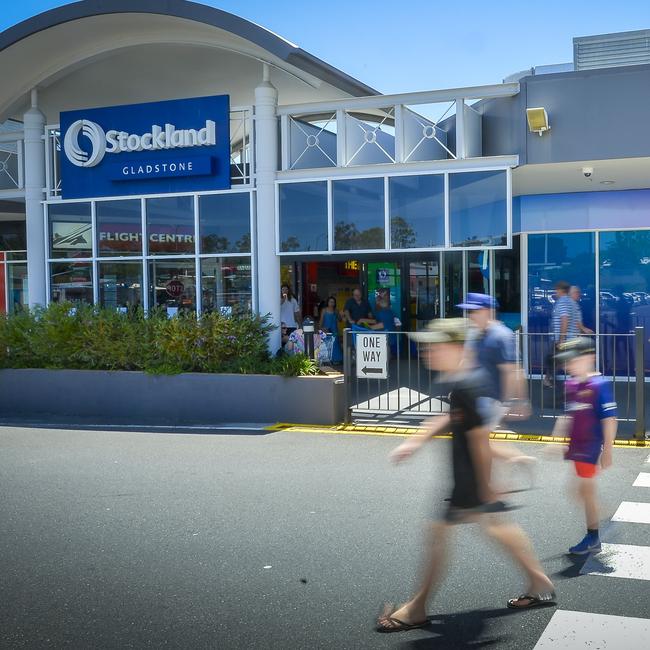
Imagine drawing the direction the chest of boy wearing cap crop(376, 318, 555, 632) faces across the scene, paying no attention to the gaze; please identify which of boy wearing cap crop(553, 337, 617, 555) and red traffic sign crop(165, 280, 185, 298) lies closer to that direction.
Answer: the red traffic sign

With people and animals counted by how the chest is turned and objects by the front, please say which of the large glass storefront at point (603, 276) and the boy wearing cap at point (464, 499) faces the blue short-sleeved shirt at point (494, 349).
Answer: the large glass storefront

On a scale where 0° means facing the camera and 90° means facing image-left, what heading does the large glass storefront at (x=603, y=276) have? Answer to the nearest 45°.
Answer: approximately 0°

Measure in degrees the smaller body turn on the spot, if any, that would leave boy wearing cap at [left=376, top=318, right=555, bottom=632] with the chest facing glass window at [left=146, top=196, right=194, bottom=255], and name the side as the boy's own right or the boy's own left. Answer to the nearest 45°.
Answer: approximately 45° to the boy's own right

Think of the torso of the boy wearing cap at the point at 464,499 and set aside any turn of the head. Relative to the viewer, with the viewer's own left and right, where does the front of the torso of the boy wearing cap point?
facing to the left of the viewer

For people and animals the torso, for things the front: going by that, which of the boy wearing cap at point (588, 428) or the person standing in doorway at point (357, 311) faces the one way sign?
the person standing in doorway

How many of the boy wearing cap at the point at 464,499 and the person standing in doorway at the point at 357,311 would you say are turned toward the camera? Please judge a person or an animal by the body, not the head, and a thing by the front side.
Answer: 1

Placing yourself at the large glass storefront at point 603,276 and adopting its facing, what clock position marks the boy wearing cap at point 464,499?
The boy wearing cap is roughly at 12 o'clock from the large glass storefront.

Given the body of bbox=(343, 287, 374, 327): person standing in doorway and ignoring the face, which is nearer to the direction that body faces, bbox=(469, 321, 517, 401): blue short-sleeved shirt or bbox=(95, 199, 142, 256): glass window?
the blue short-sleeved shirt
